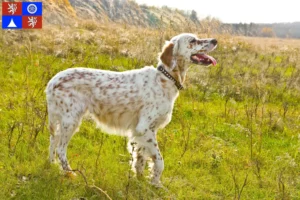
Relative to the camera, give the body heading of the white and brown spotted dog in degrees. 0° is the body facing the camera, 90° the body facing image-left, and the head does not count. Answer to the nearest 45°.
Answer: approximately 270°
